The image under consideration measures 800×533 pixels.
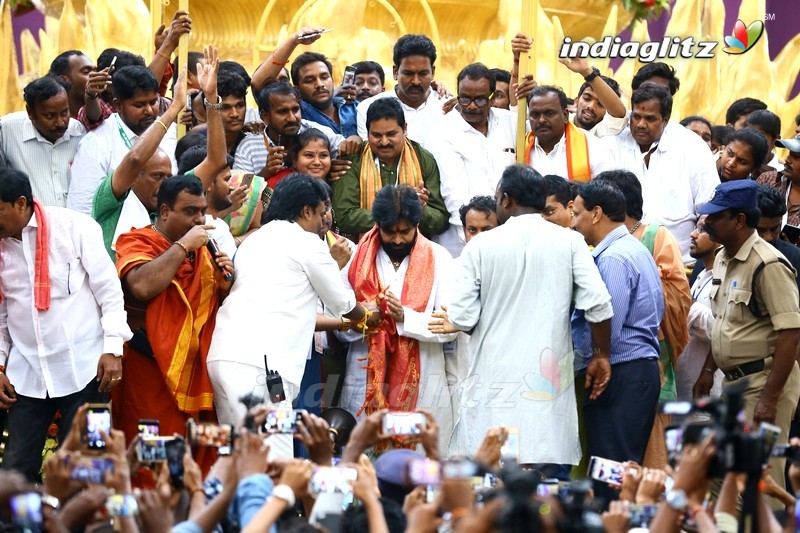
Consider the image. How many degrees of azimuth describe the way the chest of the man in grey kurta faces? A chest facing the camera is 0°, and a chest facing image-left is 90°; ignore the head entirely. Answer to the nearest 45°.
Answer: approximately 180°

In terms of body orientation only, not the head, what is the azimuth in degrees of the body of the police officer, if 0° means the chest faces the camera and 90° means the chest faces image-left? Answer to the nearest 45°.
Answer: approximately 45°

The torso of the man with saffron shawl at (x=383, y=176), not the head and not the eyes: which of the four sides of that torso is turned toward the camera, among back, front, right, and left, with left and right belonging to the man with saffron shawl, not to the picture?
front

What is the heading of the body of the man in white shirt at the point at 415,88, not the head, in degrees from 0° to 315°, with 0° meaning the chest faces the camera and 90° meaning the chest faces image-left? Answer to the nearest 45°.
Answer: approximately 0°

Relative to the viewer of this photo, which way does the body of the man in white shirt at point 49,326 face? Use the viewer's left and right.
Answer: facing the viewer and to the left of the viewer

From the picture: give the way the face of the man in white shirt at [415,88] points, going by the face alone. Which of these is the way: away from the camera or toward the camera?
toward the camera

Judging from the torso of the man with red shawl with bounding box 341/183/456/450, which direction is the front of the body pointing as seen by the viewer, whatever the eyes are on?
toward the camera

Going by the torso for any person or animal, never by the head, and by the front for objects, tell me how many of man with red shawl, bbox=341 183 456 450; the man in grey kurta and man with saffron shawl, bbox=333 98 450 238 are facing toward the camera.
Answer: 2

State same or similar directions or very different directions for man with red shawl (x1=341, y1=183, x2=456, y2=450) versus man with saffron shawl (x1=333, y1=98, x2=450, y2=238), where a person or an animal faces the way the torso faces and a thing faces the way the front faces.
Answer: same or similar directions

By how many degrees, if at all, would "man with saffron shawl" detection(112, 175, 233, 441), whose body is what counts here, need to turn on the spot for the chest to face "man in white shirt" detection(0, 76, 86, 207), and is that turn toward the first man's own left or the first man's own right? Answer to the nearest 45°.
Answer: approximately 180°

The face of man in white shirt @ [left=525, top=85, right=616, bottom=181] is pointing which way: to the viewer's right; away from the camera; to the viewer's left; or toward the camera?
toward the camera

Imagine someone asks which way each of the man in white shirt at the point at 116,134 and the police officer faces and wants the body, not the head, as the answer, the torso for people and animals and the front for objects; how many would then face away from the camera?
0

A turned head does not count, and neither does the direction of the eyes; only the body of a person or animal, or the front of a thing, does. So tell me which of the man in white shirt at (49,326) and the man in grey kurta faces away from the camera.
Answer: the man in grey kurta

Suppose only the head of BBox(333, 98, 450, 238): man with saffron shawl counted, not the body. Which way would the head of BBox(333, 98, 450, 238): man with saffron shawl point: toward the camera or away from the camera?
toward the camera

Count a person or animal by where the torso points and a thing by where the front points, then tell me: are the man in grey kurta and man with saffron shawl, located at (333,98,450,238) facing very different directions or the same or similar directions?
very different directions

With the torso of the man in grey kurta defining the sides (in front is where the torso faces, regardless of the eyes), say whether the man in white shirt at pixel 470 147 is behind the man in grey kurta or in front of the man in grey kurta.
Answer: in front

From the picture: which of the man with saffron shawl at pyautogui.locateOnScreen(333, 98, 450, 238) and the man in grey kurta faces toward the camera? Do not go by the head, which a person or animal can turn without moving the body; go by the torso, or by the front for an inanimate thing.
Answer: the man with saffron shawl

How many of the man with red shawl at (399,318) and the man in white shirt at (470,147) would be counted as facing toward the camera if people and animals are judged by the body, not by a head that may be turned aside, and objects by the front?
2

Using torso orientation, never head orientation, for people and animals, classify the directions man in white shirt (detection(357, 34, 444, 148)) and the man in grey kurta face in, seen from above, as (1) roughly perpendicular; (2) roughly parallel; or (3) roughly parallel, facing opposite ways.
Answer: roughly parallel, facing opposite ways
